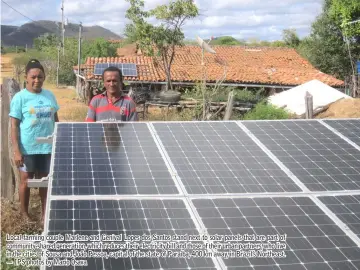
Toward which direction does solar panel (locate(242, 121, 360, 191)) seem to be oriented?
toward the camera

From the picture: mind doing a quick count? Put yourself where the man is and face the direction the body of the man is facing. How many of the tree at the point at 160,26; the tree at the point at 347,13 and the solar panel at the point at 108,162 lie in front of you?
1

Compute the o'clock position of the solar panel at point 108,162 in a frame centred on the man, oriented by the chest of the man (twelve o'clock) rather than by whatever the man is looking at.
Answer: The solar panel is roughly at 12 o'clock from the man.

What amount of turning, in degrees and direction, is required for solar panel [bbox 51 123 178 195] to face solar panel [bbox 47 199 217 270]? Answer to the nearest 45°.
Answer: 0° — it already faces it

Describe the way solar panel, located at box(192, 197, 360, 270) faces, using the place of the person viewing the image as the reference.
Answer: facing the viewer

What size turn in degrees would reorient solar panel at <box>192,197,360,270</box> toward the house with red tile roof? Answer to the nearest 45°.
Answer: approximately 180°

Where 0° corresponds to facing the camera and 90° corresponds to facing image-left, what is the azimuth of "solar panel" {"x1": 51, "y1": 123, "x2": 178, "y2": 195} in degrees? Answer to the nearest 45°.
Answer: approximately 0°

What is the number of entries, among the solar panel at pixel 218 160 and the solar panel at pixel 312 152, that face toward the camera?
2

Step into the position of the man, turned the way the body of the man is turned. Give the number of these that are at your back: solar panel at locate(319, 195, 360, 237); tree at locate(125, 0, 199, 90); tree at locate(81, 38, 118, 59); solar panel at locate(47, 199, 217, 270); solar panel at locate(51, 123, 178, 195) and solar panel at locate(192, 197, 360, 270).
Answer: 2

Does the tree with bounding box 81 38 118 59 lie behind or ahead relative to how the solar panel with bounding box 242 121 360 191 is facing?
behind

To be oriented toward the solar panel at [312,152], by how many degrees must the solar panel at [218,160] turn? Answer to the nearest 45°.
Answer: approximately 135° to its left

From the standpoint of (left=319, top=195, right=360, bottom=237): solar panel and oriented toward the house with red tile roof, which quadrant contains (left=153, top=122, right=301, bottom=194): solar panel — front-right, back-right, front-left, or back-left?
front-left

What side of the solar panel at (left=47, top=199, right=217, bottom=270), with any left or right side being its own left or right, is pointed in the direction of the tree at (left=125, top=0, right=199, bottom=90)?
back

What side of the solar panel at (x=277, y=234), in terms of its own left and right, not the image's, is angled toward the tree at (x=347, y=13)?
back

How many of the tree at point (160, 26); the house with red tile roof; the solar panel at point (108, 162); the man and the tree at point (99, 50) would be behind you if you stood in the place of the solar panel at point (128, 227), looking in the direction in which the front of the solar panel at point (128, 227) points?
5
